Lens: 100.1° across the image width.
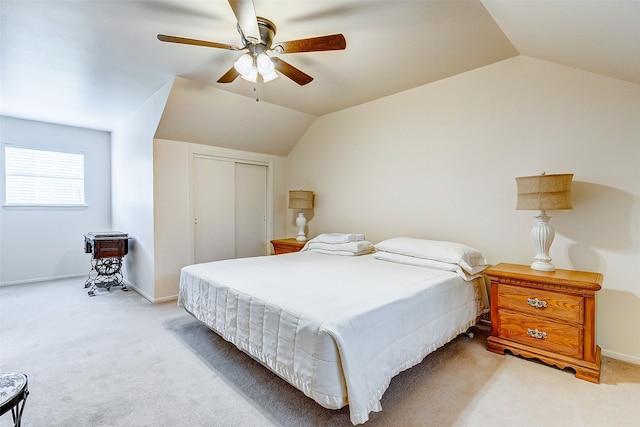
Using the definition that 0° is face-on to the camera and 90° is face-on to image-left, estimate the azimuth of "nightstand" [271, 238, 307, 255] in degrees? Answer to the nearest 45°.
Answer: approximately 45°

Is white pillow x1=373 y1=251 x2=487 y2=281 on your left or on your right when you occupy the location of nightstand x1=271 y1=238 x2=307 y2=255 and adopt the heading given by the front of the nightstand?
on your left

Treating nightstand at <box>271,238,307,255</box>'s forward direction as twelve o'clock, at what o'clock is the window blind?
The window blind is roughly at 2 o'clock from the nightstand.

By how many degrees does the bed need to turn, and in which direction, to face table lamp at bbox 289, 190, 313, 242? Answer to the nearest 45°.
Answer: approximately 135° to its right

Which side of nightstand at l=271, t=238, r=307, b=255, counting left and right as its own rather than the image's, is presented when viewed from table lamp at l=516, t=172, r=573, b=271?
left

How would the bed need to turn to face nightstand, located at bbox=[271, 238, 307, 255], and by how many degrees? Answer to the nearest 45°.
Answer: approximately 135° to its right

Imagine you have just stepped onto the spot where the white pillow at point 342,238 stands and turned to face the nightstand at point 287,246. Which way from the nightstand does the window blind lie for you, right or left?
left

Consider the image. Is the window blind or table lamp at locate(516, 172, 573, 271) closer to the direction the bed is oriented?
the window blind

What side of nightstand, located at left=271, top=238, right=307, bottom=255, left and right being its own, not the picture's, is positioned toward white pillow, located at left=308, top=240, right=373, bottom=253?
left

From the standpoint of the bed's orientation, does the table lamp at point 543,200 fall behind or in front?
behind
